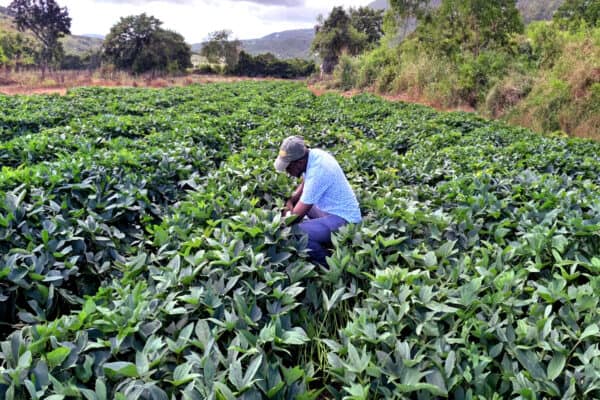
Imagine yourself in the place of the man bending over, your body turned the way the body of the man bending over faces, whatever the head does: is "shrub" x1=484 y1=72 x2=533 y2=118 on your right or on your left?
on your right

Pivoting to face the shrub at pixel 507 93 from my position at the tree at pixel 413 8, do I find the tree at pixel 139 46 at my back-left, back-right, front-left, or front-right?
back-right

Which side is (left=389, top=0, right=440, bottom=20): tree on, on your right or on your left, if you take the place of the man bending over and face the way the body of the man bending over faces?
on your right

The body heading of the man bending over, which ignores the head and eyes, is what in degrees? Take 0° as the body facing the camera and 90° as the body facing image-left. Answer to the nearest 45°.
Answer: approximately 90°

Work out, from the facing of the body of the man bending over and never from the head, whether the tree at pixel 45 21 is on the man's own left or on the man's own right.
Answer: on the man's own right

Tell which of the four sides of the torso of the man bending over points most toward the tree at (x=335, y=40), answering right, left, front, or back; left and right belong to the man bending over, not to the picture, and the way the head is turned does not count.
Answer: right

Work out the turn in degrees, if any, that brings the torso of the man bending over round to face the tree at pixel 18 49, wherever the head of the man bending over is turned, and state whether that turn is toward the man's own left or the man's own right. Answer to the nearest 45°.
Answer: approximately 45° to the man's own right

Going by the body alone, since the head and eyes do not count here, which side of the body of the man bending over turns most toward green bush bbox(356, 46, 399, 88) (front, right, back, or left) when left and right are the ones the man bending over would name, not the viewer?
right
